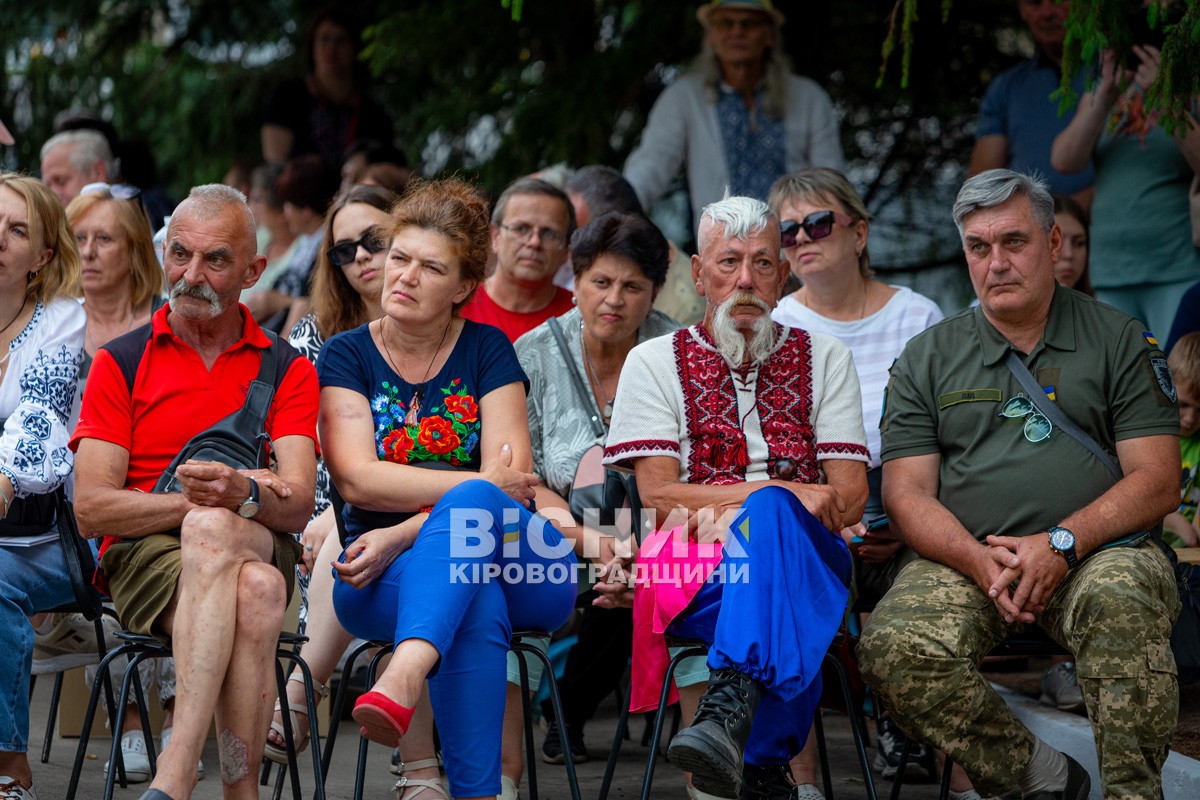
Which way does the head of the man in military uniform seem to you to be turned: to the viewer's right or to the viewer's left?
to the viewer's left

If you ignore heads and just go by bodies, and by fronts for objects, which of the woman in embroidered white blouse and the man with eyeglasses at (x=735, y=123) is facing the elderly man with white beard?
the man with eyeglasses

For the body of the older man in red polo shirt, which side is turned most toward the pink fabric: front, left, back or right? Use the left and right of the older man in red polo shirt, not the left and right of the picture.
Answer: left

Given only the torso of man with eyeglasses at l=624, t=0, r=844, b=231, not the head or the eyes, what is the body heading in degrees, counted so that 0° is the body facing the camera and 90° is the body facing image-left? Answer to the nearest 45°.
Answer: approximately 0°

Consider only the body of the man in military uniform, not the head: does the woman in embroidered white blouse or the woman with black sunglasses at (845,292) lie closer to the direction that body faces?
the woman in embroidered white blouse

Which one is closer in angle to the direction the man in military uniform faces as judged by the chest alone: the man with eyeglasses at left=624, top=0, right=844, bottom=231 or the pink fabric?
the pink fabric

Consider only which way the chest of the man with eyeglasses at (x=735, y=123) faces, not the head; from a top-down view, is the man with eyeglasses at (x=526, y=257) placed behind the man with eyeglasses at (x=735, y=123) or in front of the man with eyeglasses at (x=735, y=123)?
in front

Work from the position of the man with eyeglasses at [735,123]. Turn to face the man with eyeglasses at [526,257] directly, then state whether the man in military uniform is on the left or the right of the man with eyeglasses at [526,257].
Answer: left

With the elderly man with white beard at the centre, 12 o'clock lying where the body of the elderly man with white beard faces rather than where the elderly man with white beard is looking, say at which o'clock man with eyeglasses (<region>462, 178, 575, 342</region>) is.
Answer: The man with eyeglasses is roughly at 5 o'clock from the elderly man with white beard.

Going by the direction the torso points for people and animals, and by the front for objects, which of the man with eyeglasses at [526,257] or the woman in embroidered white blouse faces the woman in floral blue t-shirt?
the man with eyeglasses

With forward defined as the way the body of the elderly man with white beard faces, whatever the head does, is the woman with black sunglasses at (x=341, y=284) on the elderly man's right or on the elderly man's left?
on the elderly man's right

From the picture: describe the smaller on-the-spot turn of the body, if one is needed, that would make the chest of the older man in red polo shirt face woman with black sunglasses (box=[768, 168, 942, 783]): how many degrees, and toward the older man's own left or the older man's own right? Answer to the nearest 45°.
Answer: approximately 90° to the older man's own left

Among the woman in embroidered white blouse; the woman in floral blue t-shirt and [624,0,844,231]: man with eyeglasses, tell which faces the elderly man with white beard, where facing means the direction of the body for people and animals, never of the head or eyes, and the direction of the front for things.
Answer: the man with eyeglasses

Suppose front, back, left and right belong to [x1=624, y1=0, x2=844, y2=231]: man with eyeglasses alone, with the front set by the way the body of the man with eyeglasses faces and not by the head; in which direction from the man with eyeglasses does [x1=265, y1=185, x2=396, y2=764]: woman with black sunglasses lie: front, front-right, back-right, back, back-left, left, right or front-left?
front-right
